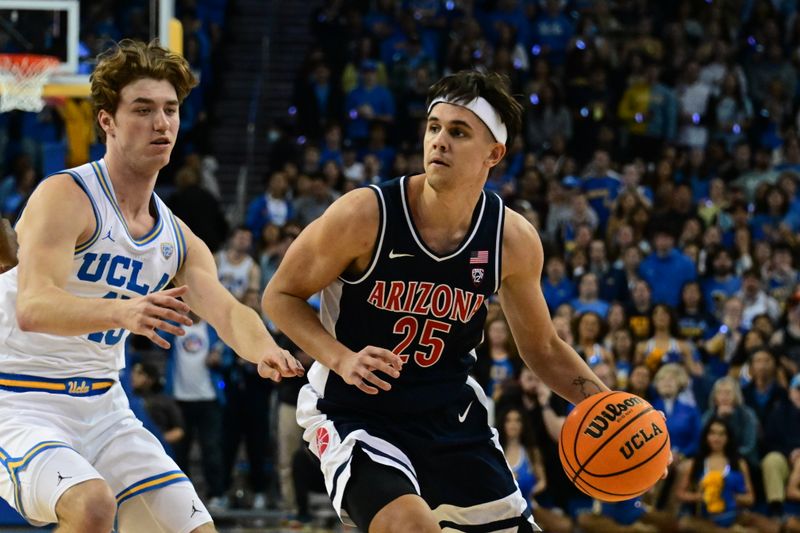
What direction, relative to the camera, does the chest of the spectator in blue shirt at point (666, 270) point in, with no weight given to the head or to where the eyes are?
toward the camera

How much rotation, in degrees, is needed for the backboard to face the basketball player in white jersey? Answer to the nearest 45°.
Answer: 0° — it already faces them

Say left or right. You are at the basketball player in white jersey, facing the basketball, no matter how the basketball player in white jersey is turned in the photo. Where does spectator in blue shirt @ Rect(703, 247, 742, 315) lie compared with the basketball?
left

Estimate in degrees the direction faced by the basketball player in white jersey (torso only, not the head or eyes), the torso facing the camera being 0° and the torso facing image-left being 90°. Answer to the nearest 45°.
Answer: approximately 315°

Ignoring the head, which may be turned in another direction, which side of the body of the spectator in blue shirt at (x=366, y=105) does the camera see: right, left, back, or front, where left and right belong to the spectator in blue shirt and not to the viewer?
front

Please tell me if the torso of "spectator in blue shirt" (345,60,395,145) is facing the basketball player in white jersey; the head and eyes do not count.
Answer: yes

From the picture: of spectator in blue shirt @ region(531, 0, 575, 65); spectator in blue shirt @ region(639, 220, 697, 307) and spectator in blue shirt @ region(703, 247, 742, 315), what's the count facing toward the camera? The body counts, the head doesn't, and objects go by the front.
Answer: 3

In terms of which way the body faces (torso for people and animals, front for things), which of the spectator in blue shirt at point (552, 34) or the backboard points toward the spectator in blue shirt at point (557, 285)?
the spectator in blue shirt at point (552, 34)

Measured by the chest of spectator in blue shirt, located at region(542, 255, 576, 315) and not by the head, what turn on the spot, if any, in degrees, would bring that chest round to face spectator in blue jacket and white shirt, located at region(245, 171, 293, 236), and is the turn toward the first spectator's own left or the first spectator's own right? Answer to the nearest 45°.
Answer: approximately 90° to the first spectator's own right

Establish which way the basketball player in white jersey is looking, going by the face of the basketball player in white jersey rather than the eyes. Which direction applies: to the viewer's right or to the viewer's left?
to the viewer's right

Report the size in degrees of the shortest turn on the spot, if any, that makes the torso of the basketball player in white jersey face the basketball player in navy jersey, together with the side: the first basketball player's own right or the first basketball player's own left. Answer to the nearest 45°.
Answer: approximately 45° to the first basketball player's own left

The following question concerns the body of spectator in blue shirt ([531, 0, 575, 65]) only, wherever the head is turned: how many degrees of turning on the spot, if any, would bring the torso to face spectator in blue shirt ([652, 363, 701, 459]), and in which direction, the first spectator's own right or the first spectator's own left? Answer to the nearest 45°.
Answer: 0° — they already face them

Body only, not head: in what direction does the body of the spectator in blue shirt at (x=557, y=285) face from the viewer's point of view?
toward the camera
